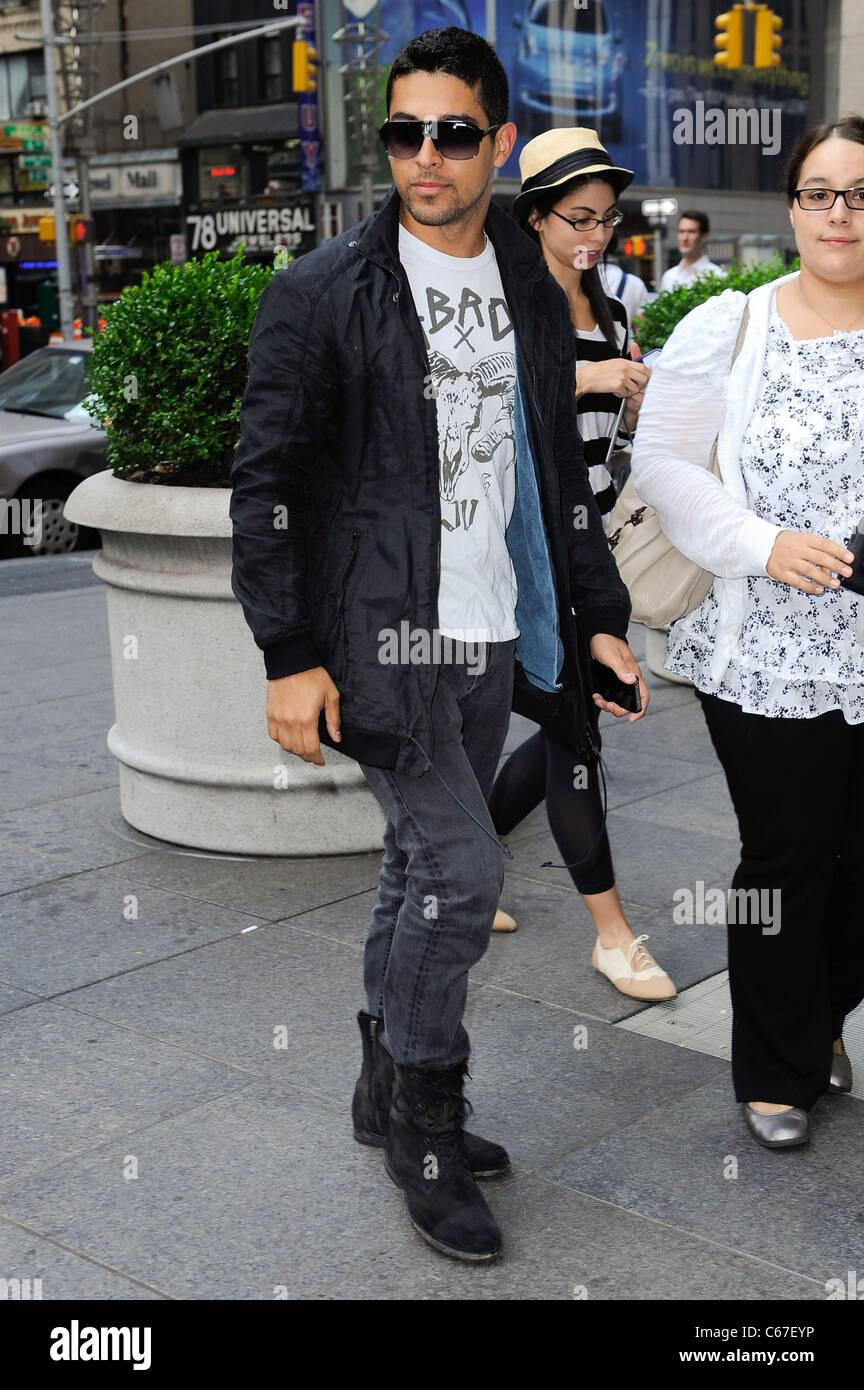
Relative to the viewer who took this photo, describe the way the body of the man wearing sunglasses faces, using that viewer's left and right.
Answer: facing the viewer and to the right of the viewer

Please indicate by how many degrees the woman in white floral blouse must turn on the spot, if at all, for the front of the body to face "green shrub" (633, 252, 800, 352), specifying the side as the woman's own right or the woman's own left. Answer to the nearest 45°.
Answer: approximately 180°

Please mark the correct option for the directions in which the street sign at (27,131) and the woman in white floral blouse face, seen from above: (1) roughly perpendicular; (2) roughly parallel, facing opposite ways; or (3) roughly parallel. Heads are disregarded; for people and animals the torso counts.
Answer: roughly parallel

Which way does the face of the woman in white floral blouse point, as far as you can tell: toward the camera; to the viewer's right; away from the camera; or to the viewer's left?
toward the camera

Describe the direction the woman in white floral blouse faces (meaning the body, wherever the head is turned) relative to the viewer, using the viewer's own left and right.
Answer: facing the viewer

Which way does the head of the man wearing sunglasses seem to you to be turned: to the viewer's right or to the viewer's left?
to the viewer's left

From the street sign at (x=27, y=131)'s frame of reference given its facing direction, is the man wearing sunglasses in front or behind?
in front

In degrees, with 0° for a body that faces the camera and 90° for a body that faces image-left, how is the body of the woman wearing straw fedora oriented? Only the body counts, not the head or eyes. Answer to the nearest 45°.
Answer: approximately 315°

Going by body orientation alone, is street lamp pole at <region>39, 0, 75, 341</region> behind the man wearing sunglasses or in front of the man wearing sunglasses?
behind

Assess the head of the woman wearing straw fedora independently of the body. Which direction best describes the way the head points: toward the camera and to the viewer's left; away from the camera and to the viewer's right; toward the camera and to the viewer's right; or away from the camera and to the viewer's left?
toward the camera and to the viewer's right

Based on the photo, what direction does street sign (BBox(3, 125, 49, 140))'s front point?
toward the camera
